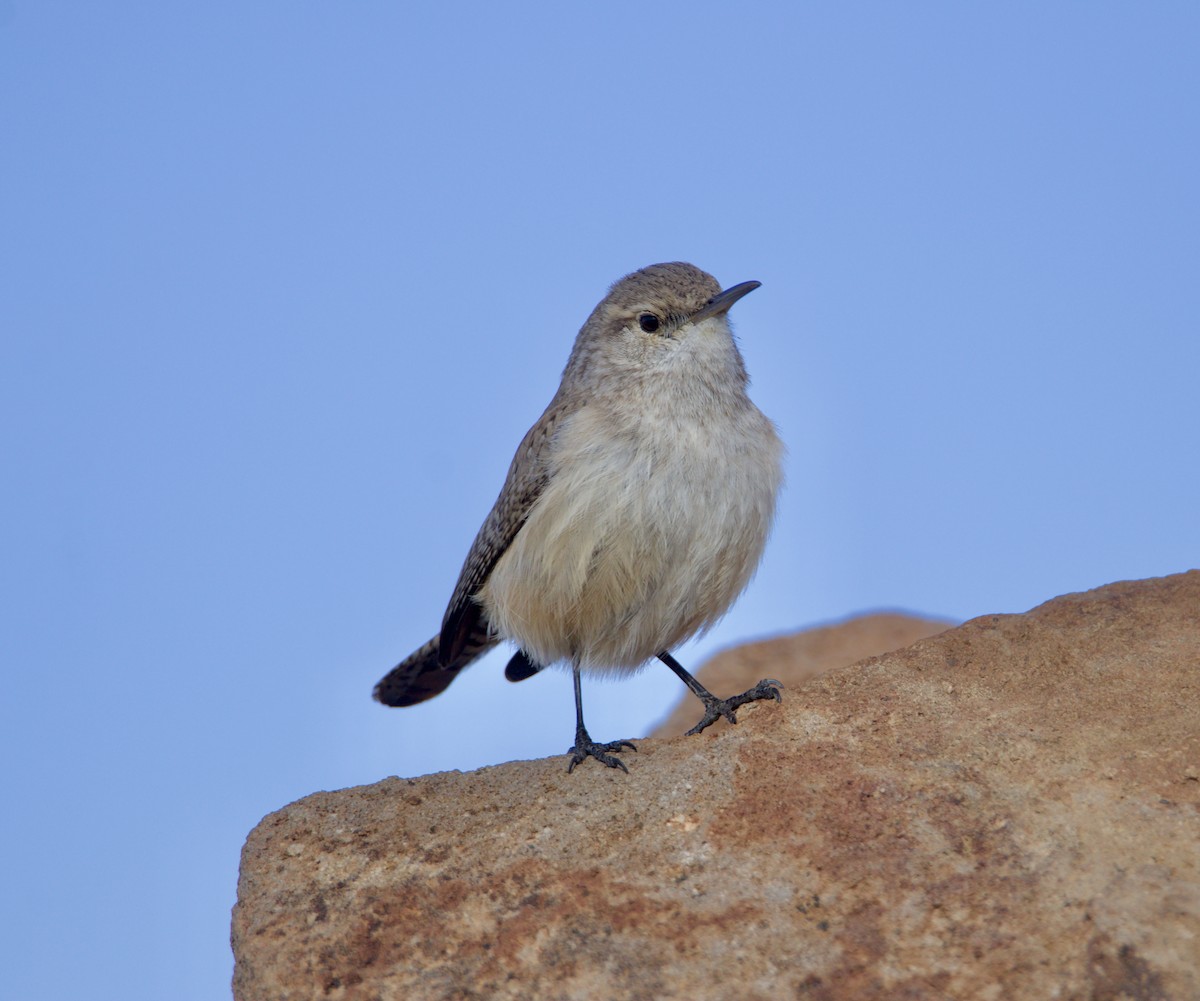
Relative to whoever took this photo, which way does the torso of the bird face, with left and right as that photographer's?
facing the viewer and to the right of the viewer
